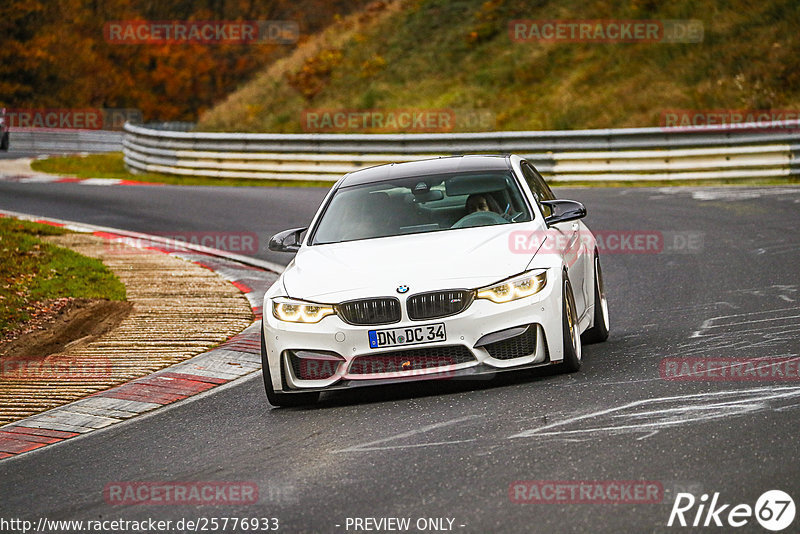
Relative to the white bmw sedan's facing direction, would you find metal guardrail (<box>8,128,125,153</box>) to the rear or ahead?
to the rear

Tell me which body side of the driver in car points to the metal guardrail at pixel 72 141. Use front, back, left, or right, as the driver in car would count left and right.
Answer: back

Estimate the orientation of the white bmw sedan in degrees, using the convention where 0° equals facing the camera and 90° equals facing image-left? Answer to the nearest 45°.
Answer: approximately 0°

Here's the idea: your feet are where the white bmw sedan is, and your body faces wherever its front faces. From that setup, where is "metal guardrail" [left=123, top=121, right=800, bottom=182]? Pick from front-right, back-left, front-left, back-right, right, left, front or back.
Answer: back

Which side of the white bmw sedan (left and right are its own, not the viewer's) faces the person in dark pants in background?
back

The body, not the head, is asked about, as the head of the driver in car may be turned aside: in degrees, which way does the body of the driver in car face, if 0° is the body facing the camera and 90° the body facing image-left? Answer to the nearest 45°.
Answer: approximately 0°

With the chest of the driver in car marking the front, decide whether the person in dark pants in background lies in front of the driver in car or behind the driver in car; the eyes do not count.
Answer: behind

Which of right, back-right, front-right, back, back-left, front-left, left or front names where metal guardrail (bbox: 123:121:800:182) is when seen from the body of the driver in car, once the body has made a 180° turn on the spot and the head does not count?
front
